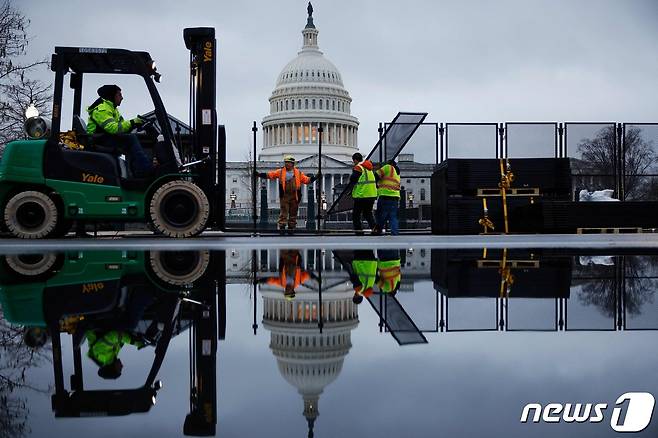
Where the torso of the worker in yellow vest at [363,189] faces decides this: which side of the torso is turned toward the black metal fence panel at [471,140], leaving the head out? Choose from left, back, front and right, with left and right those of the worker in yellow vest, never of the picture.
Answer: right

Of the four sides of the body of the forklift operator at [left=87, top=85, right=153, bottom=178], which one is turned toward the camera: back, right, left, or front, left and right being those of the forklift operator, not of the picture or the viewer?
right

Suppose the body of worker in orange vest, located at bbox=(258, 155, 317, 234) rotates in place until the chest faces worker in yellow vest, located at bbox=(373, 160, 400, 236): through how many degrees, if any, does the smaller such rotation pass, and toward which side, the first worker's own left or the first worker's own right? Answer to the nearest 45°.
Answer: approximately 45° to the first worker's own left

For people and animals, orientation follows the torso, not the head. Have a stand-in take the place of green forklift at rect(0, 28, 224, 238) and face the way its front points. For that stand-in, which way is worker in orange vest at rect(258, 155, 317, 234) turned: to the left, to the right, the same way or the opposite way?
to the right

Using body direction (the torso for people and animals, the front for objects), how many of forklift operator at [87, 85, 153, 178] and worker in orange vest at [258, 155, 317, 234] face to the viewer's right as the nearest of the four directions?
1

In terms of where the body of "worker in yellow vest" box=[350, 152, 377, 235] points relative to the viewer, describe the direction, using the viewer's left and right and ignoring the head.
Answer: facing away from the viewer and to the left of the viewer

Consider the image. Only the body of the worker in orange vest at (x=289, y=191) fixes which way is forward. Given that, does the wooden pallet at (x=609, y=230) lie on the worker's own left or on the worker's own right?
on the worker's own left

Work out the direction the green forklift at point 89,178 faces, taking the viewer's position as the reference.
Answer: facing to the right of the viewer

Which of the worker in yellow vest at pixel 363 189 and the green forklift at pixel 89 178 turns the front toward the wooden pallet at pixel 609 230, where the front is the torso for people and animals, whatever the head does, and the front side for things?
the green forklift
